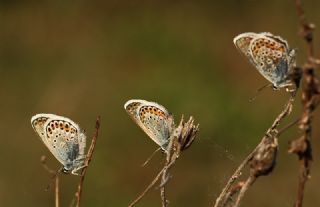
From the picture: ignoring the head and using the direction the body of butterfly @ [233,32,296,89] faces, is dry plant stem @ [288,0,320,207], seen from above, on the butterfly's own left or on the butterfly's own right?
on the butterfly's own left

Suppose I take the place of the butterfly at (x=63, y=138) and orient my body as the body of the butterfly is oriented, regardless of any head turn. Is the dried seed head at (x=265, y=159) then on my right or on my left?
on my left
